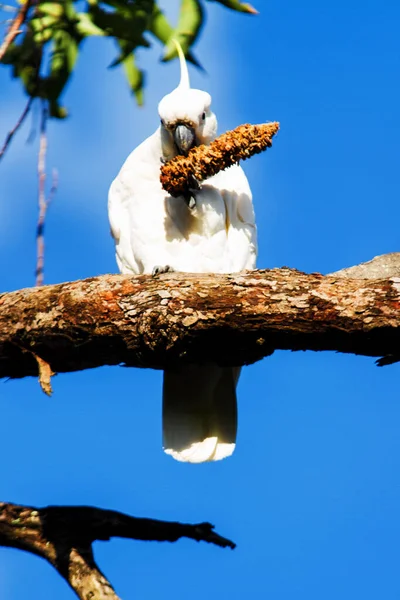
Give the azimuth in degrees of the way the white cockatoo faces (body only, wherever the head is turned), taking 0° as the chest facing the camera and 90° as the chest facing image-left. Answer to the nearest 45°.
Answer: approximately 0°
